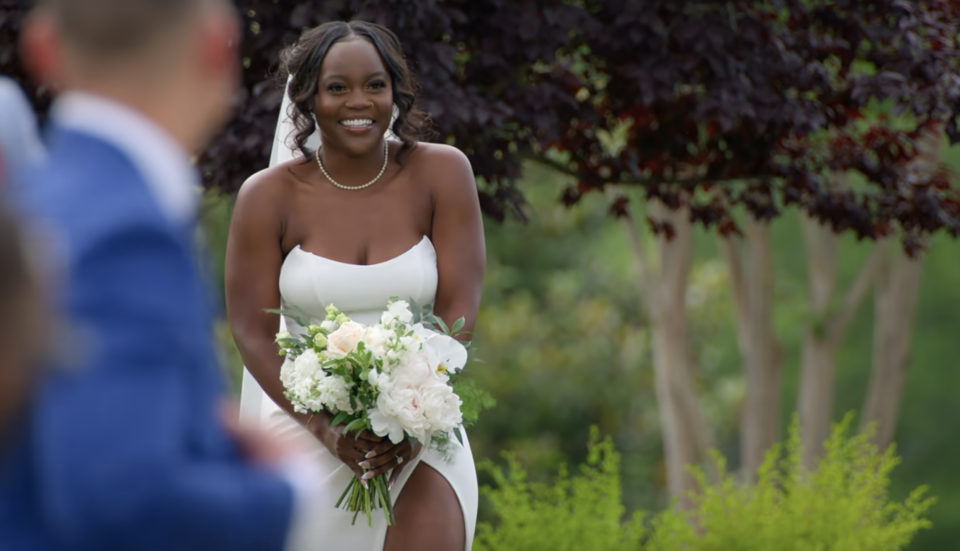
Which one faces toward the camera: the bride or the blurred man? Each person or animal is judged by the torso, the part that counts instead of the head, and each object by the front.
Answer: the bride

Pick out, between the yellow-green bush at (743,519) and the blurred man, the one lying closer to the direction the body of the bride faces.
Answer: the blurred man

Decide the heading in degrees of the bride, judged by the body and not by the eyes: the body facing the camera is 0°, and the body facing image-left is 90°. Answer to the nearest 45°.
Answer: approximately 0°

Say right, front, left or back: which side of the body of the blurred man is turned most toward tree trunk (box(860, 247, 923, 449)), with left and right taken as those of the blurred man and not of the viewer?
front

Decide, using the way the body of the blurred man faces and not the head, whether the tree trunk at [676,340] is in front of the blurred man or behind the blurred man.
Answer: in front

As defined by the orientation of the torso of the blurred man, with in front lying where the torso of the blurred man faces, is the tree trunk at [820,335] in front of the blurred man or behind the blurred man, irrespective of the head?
in front

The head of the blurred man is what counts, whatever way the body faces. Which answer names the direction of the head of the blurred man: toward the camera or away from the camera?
away from the camera

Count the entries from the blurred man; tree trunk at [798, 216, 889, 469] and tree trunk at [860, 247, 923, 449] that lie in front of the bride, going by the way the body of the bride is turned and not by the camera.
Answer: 1

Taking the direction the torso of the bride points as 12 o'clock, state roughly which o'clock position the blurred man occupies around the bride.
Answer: The blurred man is roughly at 12 o'clock from the bride.

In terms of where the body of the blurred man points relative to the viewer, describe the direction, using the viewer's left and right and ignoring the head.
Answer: facing away from the viewer and to the right of the viewer

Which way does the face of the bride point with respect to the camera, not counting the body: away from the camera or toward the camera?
toward the camera
